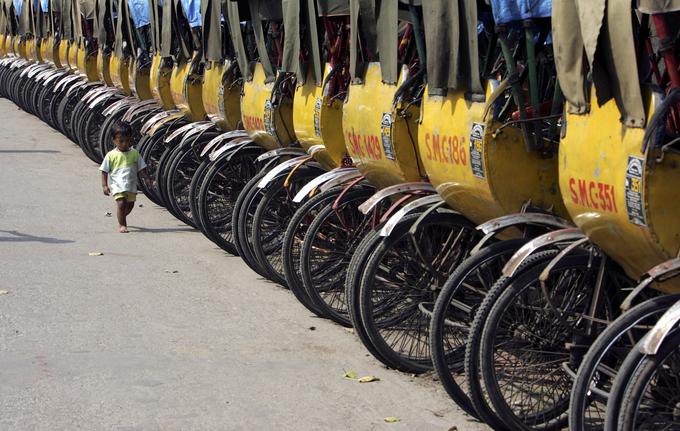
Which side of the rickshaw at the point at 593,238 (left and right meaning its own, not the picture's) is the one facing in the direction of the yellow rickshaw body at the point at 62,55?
left

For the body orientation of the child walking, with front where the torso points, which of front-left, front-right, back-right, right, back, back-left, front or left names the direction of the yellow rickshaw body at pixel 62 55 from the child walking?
back

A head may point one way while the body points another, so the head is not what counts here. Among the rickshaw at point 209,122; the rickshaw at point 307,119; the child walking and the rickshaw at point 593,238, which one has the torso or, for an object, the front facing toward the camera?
the child walking

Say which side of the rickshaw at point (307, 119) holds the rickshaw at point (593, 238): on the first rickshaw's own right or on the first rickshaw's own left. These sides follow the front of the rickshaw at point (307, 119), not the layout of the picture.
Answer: on the first rickshaw's own right

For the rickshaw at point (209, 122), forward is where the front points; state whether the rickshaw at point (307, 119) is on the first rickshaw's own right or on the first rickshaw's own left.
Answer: on the first rickshaw's own right

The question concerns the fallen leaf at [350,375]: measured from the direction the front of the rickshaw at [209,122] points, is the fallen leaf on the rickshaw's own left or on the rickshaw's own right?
on the rickshaw's own right

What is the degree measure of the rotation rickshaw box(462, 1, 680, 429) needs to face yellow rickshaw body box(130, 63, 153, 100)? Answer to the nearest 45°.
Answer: approximately 90° to its left

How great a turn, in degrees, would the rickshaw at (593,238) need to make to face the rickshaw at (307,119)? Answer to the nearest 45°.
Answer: approximately 90° to its left

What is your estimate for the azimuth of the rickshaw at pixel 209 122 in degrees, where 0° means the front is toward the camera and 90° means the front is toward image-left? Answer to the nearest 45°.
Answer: approximately 225°

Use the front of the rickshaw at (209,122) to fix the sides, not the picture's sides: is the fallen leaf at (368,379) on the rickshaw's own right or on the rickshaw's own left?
on the rickshaw's own right

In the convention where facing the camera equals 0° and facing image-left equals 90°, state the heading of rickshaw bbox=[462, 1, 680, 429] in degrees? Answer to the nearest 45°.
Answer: approximately 225°

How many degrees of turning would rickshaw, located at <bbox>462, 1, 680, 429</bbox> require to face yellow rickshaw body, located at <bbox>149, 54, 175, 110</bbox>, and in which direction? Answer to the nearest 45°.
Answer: approximately 90° to its left
